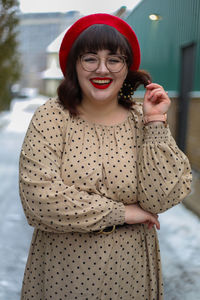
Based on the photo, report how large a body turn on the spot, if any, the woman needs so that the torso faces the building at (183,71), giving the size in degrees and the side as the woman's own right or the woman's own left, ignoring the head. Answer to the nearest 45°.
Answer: approximately 180°

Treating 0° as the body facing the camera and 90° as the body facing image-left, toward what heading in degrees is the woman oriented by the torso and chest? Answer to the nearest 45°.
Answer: approximately 0°
